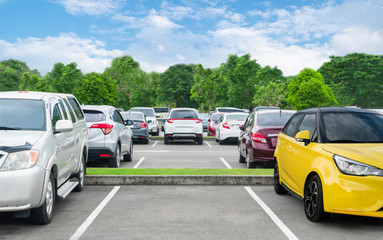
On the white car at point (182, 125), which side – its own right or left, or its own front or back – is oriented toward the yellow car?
back

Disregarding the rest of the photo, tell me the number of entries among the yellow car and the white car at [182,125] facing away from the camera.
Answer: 1

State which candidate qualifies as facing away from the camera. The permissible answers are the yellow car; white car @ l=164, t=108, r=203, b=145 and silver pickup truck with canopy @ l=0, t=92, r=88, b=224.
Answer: the white car

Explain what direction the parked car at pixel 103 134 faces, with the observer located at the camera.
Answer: facing away from the viewer and to the right of the viewer

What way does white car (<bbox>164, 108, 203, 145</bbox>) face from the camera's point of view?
away from the camera

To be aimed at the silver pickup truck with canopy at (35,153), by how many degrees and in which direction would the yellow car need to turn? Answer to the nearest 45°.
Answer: approximately 135° to its right

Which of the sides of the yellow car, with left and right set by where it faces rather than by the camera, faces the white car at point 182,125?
back

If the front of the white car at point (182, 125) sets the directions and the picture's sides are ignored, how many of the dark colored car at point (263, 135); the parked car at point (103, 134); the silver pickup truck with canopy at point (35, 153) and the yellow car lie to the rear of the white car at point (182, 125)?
4

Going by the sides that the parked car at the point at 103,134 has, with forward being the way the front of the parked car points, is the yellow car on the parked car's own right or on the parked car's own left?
on the parked car's own right

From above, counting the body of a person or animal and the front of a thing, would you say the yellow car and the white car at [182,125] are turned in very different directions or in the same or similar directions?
very different directions

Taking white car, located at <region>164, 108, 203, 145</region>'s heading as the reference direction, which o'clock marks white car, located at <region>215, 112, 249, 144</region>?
white car, located at <region>215, 112, 249, 144</region> is roughly at 3 o'clock from white car, located at <region>164, 108, 203, 145</region>.

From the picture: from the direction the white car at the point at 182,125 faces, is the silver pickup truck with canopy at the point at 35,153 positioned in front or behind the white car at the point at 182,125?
behind

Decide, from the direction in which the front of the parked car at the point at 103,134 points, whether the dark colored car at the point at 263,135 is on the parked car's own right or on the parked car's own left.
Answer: on the parked car's own right

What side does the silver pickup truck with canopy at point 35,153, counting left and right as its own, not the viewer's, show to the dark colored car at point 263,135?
back
